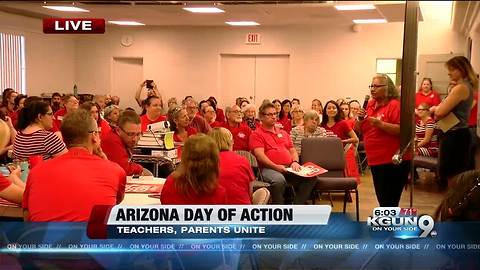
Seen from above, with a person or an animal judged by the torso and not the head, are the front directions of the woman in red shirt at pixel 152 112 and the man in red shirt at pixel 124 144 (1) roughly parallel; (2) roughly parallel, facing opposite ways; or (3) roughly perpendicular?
roughly perpendicular

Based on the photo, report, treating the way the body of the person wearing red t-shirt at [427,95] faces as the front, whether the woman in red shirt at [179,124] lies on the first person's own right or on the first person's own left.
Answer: on the first person's own right

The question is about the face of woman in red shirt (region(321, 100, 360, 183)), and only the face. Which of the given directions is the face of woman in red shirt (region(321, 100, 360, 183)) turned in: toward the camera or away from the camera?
toward the camera

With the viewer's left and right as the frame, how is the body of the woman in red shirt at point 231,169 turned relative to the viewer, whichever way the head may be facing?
facing away from the viewer

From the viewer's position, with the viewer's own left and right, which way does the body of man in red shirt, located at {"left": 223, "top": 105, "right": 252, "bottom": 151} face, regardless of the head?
facing the viewer and to the right of the viewer

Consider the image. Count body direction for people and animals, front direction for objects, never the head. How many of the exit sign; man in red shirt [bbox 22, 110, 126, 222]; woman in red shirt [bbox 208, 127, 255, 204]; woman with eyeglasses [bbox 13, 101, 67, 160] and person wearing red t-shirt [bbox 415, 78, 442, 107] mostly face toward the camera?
2

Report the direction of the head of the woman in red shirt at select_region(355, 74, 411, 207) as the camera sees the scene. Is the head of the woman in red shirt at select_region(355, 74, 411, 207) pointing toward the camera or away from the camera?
toward the camera

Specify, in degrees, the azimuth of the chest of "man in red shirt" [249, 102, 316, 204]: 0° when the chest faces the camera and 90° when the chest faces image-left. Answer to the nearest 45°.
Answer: approximately 315°

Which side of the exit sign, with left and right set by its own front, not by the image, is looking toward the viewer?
front

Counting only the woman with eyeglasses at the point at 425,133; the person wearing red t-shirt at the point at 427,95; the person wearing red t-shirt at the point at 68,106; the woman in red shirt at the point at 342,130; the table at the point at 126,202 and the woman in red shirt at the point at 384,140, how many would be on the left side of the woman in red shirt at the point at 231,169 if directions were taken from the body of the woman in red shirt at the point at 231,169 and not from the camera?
2

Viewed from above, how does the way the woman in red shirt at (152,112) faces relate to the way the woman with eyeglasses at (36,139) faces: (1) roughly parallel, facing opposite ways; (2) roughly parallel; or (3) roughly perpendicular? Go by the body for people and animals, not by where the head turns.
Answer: roughly perpendicular

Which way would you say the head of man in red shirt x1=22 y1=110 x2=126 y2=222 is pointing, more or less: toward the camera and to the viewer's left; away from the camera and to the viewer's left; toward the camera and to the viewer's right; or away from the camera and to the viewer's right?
away from the camera and to the viewer's right

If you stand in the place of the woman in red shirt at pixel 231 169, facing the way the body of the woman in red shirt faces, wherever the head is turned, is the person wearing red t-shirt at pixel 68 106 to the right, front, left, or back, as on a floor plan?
left

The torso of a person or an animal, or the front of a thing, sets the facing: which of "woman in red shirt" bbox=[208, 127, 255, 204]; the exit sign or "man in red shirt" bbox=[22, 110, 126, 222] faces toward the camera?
the exit sign
